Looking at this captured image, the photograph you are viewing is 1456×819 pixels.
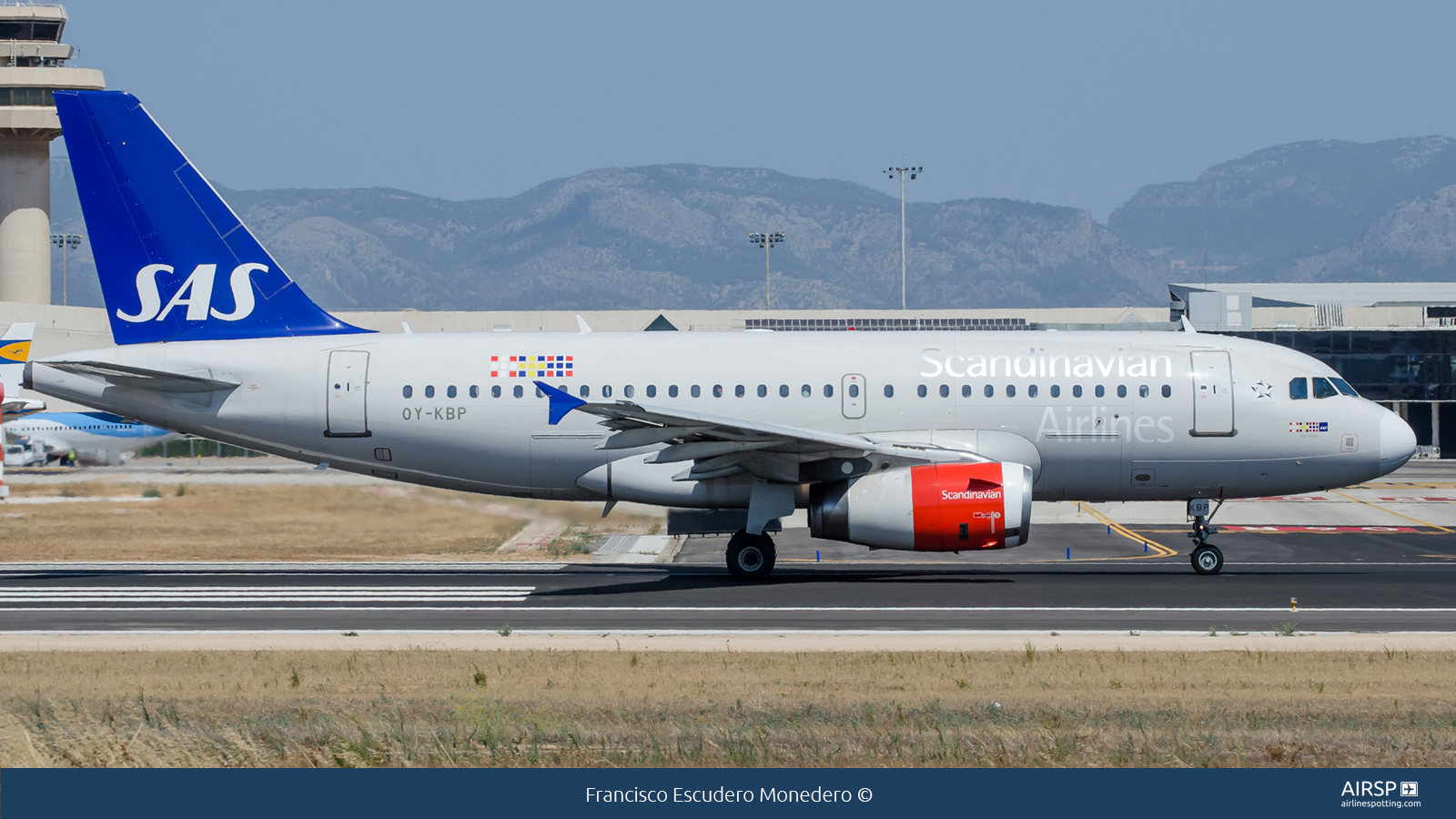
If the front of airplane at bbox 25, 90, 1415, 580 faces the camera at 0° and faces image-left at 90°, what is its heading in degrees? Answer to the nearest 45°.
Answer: approximately 270°
